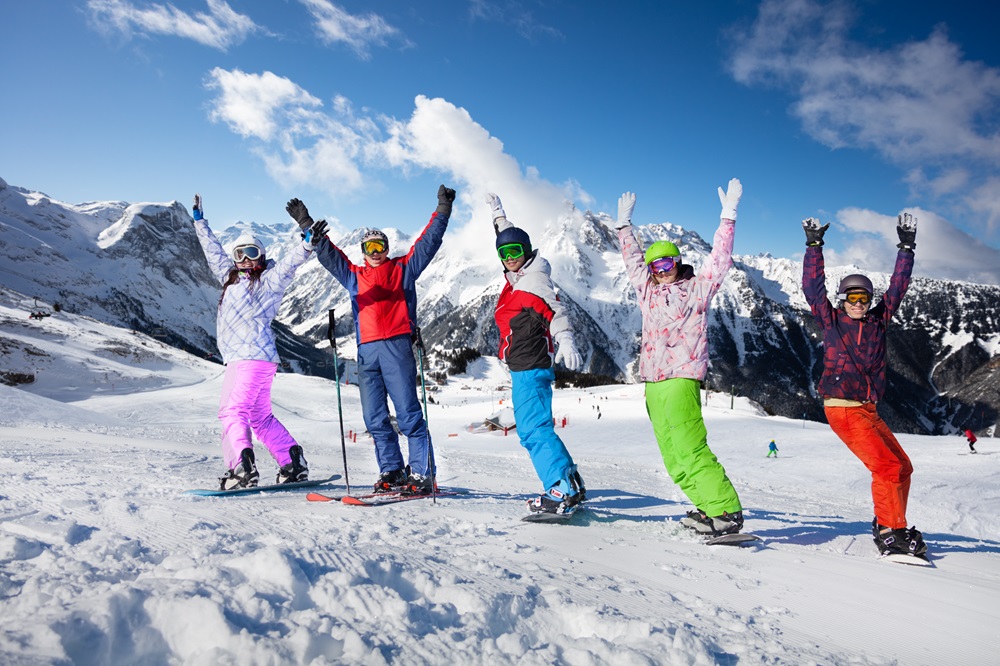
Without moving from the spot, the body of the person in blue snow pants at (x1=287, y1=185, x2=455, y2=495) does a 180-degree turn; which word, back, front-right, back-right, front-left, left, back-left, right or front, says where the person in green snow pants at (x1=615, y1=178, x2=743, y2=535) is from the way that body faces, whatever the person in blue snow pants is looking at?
back-right

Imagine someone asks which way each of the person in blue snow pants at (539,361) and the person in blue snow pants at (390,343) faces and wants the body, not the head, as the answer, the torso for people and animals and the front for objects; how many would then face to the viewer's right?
0

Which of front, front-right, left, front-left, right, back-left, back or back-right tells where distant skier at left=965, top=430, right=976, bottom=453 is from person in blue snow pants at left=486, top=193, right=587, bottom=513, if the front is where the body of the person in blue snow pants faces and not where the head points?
back

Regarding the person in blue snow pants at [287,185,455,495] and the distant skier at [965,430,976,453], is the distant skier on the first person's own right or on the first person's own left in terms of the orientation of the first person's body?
on the first person's own left

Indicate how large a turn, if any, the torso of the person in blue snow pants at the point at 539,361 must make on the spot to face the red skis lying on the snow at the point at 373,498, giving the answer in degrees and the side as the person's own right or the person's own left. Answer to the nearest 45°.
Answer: approximately 45° to the person's own right

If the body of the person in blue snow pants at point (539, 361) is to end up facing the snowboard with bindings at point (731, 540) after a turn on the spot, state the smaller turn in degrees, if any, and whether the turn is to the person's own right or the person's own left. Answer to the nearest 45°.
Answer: approximately 90° to the person's own left

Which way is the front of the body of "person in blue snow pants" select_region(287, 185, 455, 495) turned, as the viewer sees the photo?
toward the camera

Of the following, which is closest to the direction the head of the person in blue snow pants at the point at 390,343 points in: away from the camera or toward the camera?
toward the camera

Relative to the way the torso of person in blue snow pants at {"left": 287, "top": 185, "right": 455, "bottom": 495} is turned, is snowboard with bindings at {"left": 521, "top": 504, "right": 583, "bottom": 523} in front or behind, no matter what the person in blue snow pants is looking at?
in front
